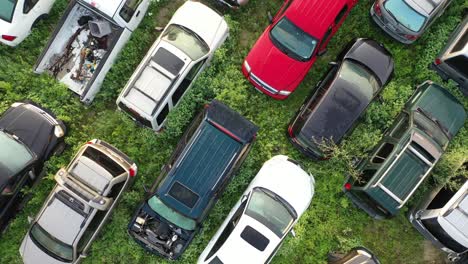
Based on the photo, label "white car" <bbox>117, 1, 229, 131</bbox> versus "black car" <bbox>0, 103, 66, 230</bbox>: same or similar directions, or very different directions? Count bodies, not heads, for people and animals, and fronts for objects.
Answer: same or similar directions

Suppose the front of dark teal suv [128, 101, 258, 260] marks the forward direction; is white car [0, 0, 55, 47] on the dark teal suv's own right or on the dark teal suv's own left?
on the dark teal suv's own right

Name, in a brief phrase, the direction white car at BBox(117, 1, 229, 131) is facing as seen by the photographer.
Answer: facing away from the viewer and to the right of the viewer

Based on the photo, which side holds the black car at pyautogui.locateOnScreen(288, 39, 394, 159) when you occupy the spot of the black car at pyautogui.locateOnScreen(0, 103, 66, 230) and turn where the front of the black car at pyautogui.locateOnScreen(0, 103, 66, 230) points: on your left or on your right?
on your right

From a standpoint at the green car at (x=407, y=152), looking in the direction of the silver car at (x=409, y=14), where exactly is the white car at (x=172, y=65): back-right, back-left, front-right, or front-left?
front-left

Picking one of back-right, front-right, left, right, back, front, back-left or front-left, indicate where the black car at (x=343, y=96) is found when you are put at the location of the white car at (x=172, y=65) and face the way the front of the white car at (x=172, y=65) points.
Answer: front-right

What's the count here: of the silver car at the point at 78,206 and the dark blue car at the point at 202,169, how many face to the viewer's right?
0

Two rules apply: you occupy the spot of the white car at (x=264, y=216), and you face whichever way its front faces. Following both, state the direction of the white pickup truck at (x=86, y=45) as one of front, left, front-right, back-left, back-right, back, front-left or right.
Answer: back-left

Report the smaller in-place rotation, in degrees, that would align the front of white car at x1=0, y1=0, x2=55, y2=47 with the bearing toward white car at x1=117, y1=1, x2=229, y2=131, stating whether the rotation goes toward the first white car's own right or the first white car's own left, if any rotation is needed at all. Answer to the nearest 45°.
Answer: approximately 90° to the first white car's own right

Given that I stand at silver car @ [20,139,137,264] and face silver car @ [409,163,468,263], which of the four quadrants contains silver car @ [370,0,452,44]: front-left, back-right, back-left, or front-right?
front-left

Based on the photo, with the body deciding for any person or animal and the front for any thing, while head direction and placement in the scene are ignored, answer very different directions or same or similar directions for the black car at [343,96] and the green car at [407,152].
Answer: same or similar directions

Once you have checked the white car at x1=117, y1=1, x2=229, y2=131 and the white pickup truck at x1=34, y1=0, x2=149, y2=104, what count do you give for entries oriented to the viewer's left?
0
